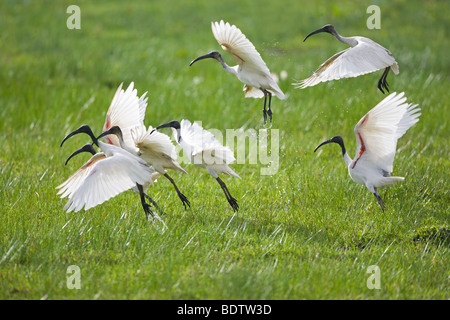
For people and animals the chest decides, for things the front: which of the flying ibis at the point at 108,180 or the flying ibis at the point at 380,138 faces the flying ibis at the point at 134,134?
the flying ibis at the point at 380,138

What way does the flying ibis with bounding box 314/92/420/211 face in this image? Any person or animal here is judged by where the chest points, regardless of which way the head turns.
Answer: to the viewer's left

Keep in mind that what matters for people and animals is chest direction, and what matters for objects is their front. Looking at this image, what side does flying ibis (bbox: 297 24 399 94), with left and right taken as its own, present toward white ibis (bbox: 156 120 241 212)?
front

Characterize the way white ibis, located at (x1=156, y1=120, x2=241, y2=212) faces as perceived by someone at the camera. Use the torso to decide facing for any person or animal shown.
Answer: facing to the left of the viewer

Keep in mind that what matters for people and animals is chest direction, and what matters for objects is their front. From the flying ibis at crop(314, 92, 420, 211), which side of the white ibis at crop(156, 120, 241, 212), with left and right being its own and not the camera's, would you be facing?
back

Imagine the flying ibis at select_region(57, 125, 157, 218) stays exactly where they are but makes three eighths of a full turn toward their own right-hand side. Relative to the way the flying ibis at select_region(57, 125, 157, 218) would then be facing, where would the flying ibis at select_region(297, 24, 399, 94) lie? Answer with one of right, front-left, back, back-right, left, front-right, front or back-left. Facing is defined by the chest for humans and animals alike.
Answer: front-right

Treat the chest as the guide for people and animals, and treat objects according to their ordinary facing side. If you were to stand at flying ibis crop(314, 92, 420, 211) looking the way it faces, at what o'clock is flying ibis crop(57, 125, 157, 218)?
flying ibis crop(57, 125, 157, 218) is roughly at 11 o'clock from flying ibis crop(314, 92, 420, 211).

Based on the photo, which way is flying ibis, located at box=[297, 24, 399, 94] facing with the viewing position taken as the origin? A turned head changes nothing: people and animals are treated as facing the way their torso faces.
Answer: facing to the left of the viewer

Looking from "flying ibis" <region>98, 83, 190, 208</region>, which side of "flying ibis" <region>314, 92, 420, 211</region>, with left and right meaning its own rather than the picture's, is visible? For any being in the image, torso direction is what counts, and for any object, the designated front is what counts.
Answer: front

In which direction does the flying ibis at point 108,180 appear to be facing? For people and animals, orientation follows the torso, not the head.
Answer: to the viewer's left

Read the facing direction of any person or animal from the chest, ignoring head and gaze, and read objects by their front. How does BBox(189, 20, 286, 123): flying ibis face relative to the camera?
to the viewer's left

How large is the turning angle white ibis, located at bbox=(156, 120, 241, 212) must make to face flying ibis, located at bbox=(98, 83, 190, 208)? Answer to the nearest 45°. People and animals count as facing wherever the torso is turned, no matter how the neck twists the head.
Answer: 0° — it already faces it
